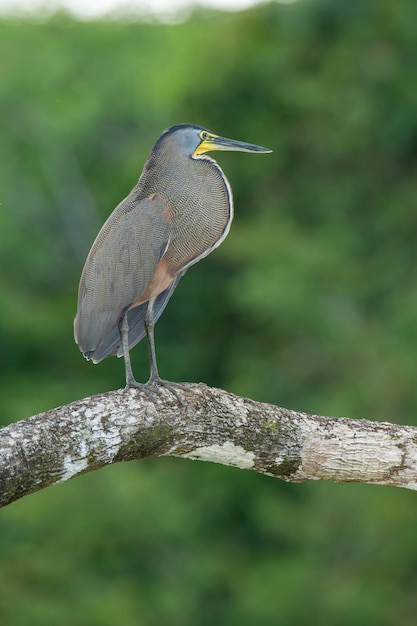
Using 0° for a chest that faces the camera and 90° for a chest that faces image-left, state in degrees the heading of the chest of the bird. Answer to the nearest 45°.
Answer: approximately 270°
